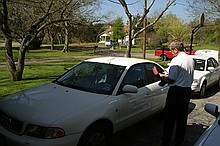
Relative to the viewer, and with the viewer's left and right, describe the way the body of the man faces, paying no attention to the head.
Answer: facing away from the viewer and to the left of the viewer

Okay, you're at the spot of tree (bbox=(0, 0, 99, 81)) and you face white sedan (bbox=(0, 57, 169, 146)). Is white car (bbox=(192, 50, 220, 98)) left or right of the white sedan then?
left

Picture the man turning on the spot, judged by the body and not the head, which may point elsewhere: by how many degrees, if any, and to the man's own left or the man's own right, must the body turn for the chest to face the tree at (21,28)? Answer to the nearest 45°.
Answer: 0° — they already face it

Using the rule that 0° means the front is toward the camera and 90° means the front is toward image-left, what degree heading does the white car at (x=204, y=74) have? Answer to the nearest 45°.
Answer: approximately 45°

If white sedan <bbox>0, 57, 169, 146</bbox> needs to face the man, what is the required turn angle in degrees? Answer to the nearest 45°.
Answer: approximately 135° to its left

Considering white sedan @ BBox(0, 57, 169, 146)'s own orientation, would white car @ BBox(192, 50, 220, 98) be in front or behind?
behind
